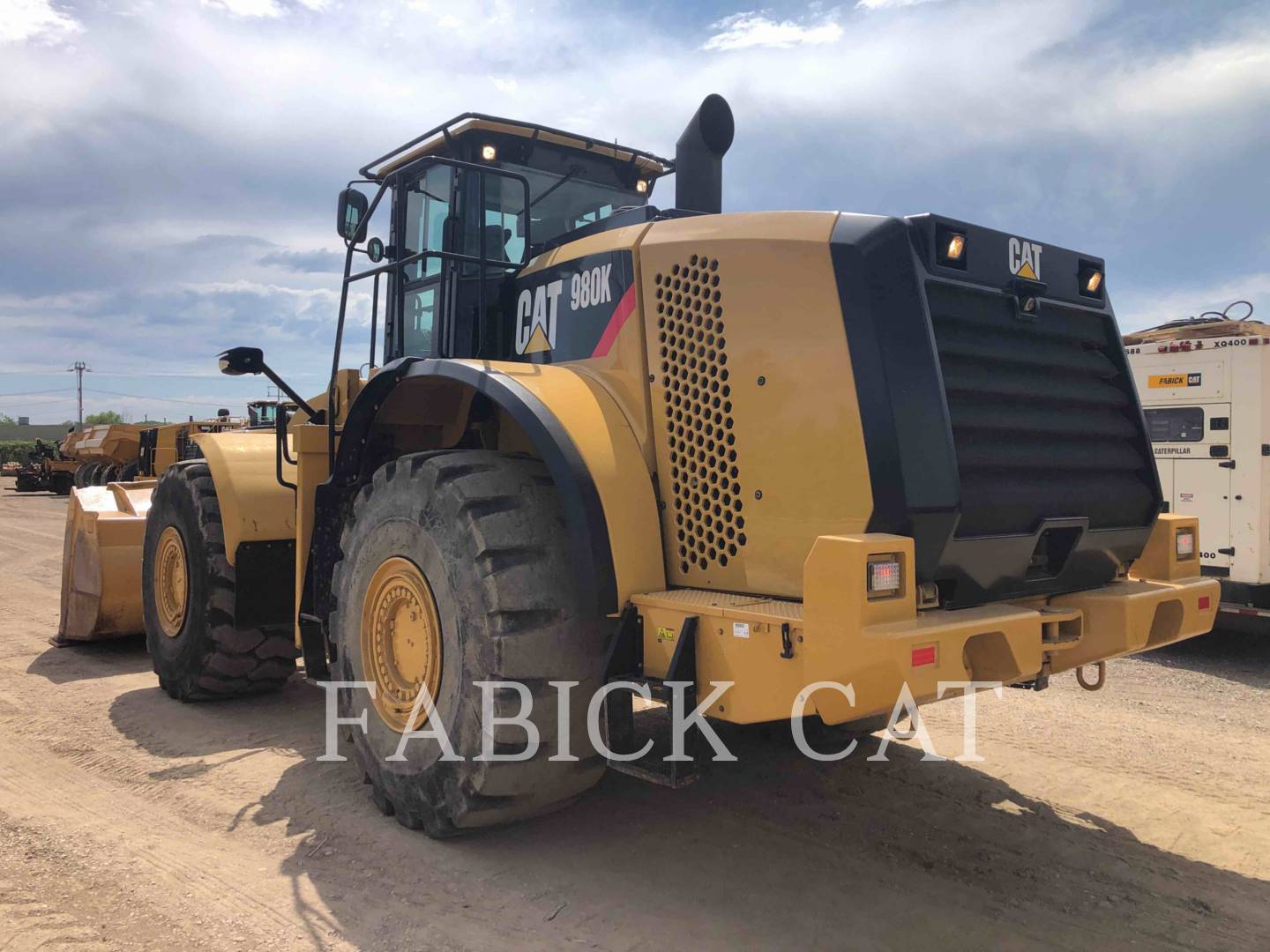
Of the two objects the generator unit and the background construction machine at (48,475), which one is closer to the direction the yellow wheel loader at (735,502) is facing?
the background construction machine

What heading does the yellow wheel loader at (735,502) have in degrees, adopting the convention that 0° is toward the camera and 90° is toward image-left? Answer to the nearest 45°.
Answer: approximately 135°
